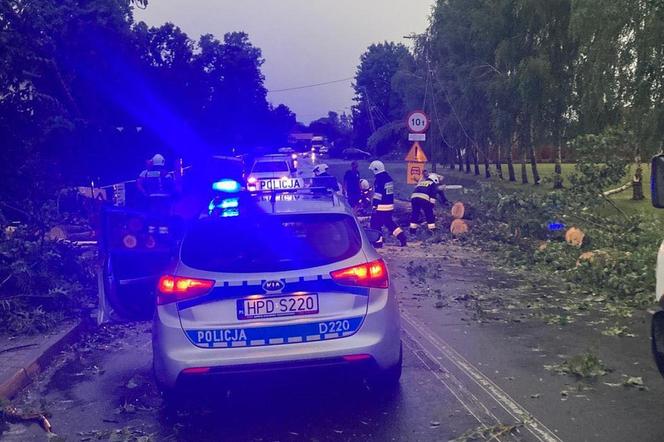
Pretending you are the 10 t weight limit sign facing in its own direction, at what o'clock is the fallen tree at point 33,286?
The fallen tree is roughly at 1 o'clock from the 10 t weight limit sign.

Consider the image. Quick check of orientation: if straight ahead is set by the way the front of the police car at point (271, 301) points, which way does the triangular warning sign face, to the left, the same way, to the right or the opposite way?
the opposite way

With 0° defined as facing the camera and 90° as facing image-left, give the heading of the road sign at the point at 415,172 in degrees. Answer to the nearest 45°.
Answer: approximately 0°

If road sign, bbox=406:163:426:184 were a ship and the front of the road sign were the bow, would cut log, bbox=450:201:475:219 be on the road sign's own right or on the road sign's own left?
on the road sign's own left

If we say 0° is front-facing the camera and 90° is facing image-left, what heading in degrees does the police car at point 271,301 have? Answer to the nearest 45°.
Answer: approximately 180°

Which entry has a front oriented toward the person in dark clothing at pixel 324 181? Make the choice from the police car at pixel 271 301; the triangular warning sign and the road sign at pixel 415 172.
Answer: the police car
